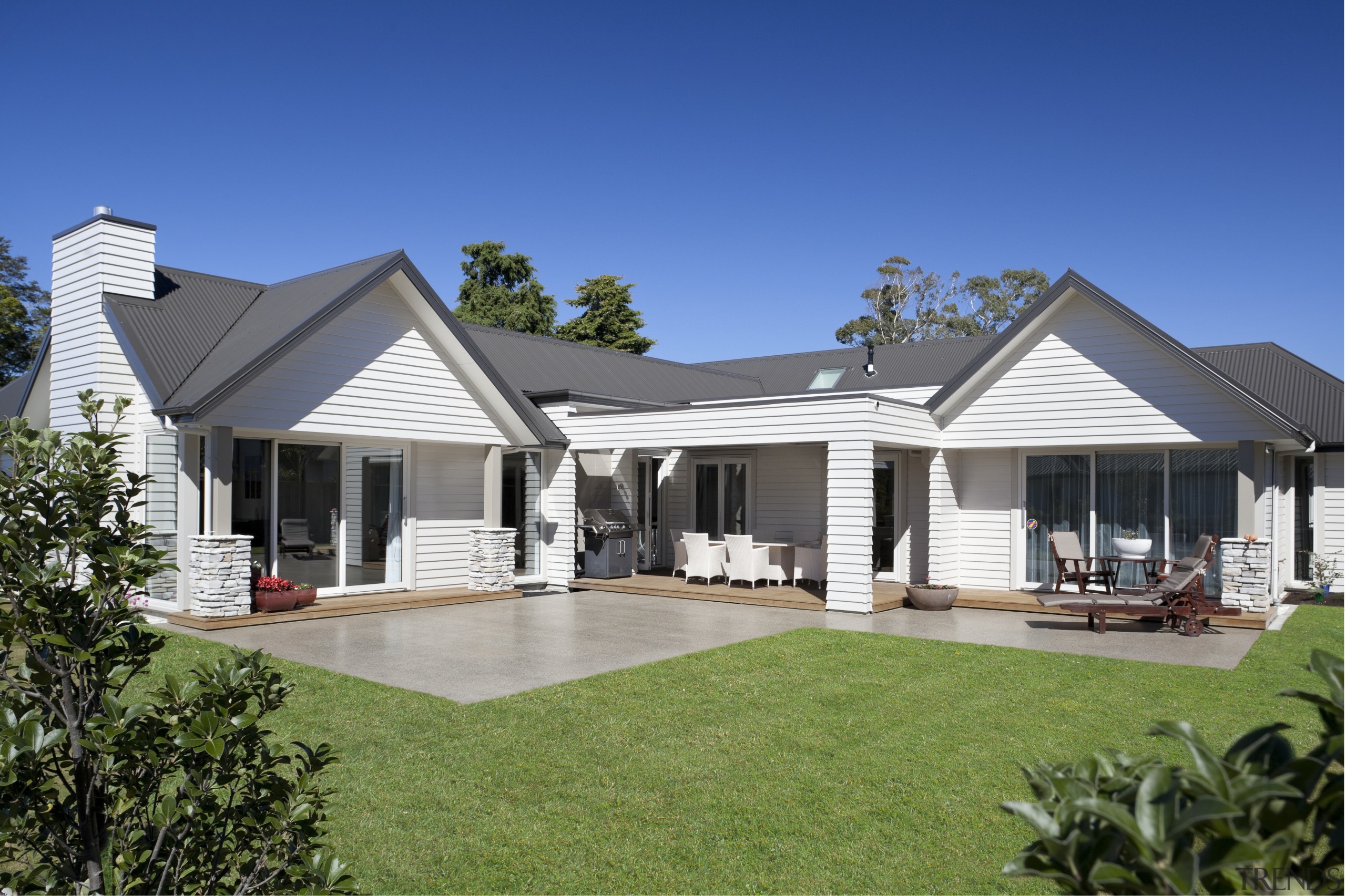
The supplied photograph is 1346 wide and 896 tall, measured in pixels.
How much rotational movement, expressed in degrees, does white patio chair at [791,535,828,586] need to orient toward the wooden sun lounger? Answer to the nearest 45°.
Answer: approximately 180°

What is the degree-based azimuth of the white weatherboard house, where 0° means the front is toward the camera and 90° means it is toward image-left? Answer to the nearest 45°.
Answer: approximately 0°

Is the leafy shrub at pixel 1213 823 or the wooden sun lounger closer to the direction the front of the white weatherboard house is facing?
the leafy shrub

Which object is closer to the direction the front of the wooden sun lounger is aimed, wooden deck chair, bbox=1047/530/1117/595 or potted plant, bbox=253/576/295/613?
the potted plant

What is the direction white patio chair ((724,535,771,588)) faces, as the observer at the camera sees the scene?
facing away from the viewer and to the right of the viewer

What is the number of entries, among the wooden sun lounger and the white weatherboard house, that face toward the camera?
1

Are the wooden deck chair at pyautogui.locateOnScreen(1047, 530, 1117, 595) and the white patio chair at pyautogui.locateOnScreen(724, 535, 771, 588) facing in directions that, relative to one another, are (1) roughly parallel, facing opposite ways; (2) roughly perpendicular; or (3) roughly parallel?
roughly perpendicular

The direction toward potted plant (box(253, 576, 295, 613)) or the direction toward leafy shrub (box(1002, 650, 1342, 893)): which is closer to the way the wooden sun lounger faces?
the potted plant

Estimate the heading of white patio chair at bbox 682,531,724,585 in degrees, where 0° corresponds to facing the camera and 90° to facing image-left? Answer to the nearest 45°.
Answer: approximately 225°

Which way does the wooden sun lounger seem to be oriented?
to the viewer's left

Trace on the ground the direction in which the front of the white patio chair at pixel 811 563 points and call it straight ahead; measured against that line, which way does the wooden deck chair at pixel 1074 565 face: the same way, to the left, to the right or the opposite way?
the opposite way

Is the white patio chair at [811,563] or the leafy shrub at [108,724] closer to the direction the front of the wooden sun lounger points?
the white patio chair
